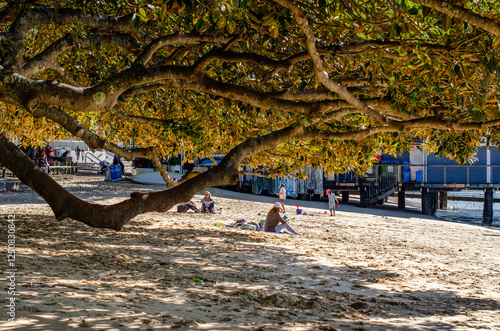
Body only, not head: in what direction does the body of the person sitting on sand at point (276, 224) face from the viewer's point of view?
to the viewer's right

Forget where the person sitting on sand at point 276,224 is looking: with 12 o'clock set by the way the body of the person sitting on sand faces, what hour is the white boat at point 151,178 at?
The white boat is roughly at 8 o'clock from the person sitting on sand.
